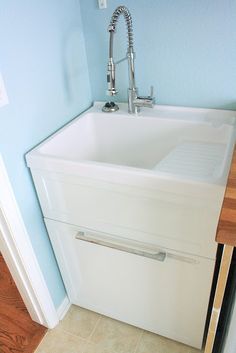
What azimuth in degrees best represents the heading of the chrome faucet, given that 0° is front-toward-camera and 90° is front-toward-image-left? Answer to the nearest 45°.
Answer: approximately 45°
